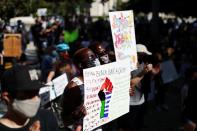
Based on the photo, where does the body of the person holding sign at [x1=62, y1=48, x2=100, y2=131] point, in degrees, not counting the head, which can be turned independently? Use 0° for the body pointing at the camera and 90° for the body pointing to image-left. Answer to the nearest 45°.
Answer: approximately 270°

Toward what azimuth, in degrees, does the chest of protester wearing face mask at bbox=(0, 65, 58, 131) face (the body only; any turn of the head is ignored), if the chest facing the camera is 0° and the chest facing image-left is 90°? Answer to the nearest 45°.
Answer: approximately 315°

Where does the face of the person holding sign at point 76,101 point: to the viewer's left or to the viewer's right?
to the viewer's right
